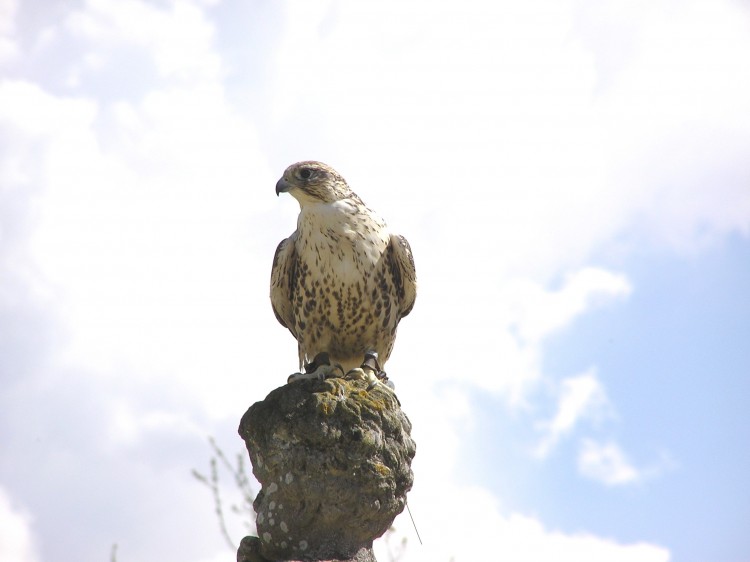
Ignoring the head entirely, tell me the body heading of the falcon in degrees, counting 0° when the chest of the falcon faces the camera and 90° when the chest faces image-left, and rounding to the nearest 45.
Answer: approximately 0°
